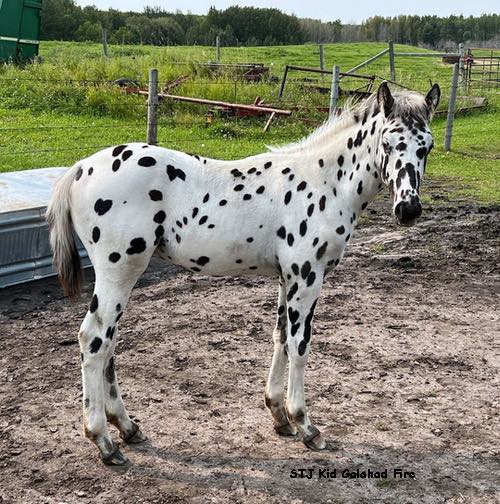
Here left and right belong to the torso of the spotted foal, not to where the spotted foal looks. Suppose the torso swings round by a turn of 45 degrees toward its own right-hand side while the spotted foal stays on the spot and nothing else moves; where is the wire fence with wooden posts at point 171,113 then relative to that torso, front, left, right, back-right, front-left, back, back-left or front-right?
back-left

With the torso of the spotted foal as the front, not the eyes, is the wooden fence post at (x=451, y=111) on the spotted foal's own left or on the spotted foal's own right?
on the spotted foal's own left

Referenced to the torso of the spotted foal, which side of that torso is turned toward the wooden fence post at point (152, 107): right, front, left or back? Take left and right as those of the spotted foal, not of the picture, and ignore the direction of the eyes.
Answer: left

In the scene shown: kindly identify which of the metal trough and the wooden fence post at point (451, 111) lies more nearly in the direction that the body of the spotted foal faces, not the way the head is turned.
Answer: the wooden fence post

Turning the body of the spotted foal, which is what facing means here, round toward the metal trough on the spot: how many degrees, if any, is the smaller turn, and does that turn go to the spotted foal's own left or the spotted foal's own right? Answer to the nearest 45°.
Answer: approximately 135° to the spotted foal's own left

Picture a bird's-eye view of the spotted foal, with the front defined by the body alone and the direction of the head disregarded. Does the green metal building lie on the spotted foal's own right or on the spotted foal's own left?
on the spotted foal's own left

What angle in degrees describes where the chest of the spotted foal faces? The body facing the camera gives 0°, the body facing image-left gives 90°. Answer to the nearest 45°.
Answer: approximately 270°
